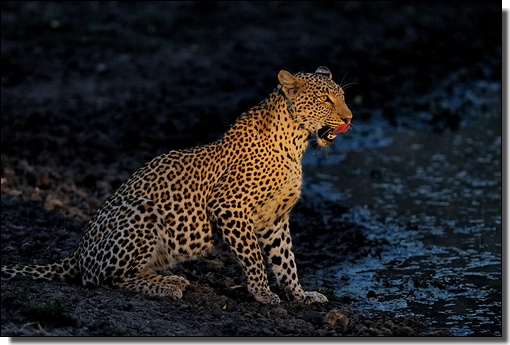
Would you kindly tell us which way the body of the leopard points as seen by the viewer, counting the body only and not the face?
to the viewer's right
